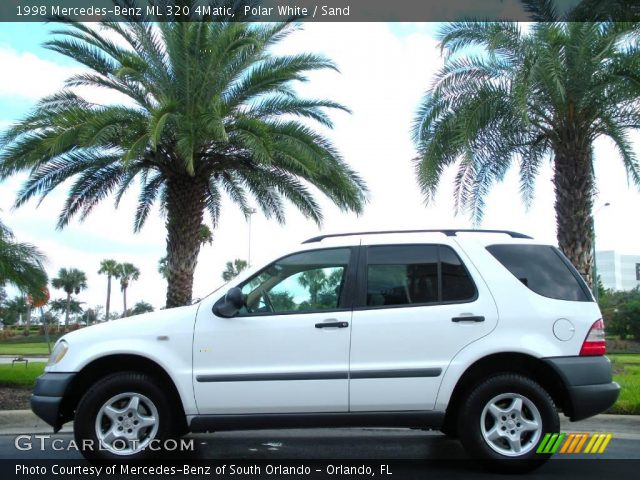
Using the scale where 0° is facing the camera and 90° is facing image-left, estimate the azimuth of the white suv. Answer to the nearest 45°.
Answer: approximately 90°

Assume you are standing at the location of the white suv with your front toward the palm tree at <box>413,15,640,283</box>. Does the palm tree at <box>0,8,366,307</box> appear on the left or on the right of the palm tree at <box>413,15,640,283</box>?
left
